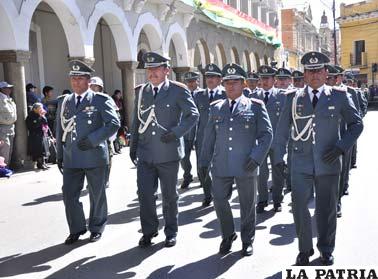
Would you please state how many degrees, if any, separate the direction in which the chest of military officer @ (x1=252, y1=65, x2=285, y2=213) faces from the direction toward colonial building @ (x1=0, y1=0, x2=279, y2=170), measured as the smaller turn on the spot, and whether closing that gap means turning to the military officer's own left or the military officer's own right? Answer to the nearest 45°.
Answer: approximately 135° to the military officer's own right

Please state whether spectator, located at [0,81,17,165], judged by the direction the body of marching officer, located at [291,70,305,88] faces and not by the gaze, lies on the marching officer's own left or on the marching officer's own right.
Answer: on the marching officer's own right

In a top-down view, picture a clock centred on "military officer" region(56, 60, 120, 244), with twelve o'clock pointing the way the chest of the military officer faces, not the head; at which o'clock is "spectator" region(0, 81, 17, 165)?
The spectator is roughly at 4 o'clock from the military officer.

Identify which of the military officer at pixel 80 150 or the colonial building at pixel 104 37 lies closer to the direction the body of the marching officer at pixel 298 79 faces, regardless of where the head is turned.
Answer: the military officer

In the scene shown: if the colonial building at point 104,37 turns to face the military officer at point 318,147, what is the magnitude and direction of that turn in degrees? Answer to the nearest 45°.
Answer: approximately 45° to its right

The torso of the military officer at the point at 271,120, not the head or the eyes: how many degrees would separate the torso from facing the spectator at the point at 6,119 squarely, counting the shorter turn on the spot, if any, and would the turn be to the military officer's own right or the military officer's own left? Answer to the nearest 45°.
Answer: approximately 90° to the military officer's own right

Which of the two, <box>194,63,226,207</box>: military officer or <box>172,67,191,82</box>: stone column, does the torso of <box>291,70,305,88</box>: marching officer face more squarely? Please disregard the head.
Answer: the military officer

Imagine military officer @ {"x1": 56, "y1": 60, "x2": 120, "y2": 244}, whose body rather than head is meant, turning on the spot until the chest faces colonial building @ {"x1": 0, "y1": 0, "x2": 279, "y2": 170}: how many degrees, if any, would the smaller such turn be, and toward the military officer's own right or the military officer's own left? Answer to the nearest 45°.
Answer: approximately 135° to the military officer's own right

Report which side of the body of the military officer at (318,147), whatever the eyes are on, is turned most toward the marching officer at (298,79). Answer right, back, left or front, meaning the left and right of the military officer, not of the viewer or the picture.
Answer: back

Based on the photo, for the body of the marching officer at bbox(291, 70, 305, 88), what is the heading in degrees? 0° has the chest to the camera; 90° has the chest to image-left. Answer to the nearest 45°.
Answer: approximately 45°
